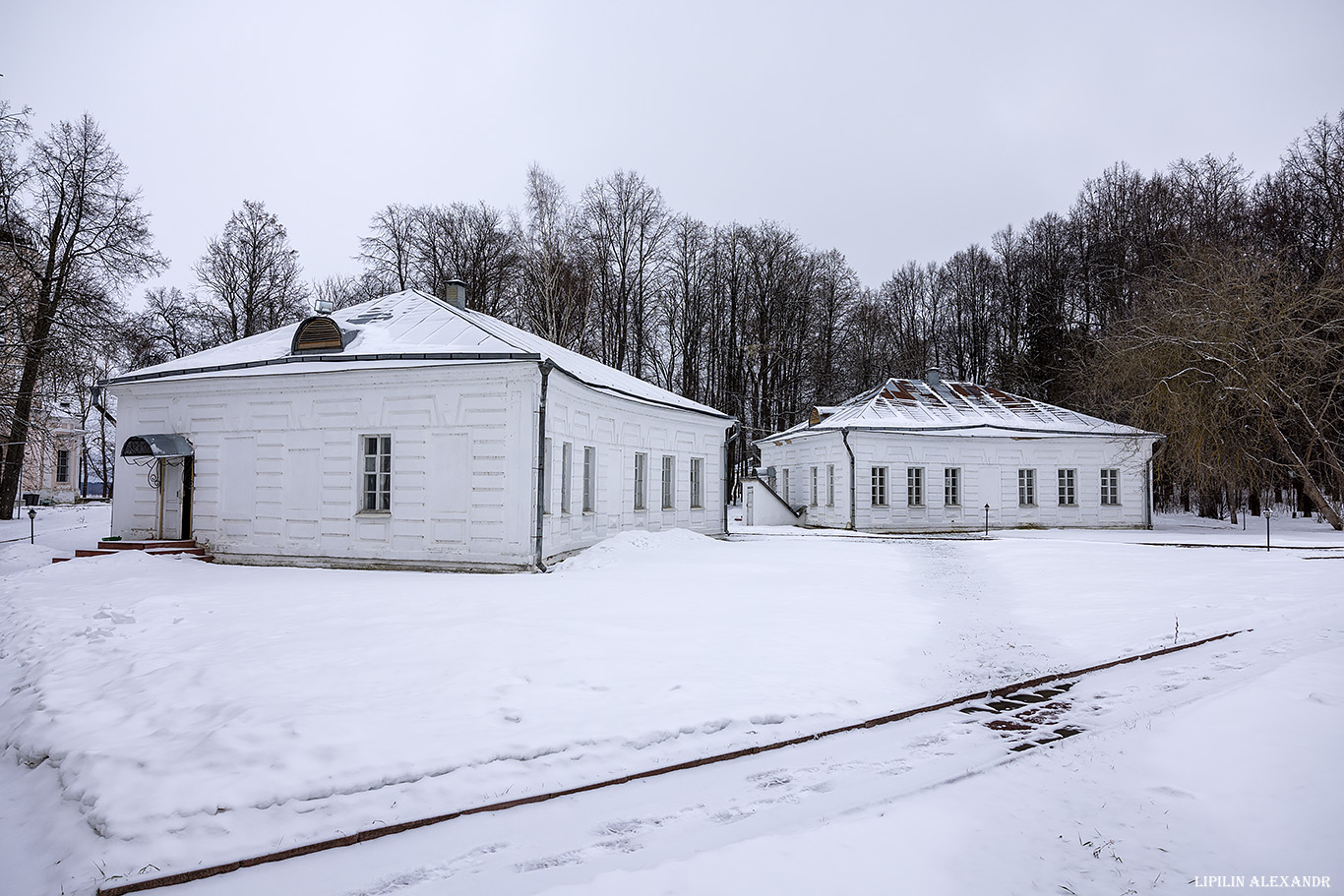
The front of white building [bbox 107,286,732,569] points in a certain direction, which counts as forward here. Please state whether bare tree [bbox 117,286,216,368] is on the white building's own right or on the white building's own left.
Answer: on the white building's own right

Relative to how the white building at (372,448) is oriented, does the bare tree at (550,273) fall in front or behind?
behind

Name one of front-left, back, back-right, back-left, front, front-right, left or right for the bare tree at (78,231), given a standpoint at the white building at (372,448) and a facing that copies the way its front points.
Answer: right

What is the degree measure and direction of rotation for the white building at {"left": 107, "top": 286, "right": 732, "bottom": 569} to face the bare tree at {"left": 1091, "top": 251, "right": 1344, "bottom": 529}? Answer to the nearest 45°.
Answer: approximately 135° to its left

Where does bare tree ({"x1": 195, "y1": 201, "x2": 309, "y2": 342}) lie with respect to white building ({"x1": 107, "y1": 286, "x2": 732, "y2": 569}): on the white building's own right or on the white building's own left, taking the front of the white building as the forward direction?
on the white building's own right

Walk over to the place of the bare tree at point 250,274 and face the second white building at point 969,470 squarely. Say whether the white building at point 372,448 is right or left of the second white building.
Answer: right

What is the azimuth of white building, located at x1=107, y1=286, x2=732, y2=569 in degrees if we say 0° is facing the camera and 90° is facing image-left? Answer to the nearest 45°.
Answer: approximately 45°

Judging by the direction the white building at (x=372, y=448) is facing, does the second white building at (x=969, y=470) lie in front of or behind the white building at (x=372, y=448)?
behind

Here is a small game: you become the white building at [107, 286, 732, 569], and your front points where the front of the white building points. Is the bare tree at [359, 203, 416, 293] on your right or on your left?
on your right
